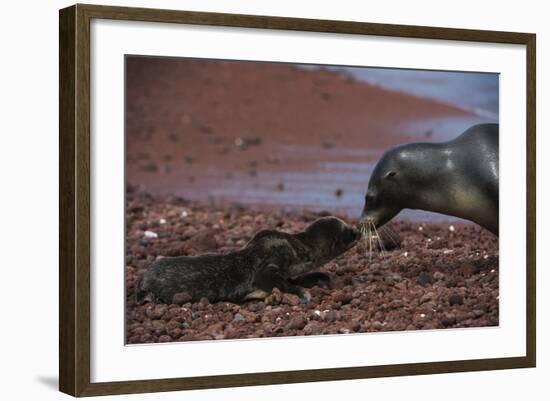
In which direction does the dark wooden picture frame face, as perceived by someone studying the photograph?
facing the viewer and to the right of the viewer
